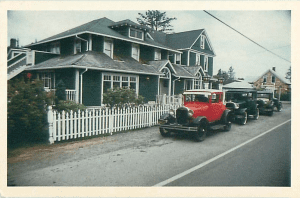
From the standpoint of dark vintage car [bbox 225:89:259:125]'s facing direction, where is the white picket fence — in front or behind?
in front

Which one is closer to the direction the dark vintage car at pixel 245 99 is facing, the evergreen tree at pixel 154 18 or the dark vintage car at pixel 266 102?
the evergreen tree

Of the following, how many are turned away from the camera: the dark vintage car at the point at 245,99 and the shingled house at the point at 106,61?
0

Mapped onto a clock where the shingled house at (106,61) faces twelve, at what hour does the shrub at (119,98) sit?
The shrub is roughly at 1 o'clock from the shingled house.

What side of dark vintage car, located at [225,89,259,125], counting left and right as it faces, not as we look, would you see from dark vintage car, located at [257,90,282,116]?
back

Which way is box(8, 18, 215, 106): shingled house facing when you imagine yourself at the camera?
facing the viewer and to the right of the viewer

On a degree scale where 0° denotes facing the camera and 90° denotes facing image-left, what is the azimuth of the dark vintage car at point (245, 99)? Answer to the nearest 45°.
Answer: approximately 45°

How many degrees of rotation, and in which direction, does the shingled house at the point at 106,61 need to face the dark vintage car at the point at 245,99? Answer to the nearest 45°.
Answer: approximately 45° to its left

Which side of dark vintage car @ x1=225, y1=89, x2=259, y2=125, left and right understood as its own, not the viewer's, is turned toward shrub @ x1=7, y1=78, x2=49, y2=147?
front
